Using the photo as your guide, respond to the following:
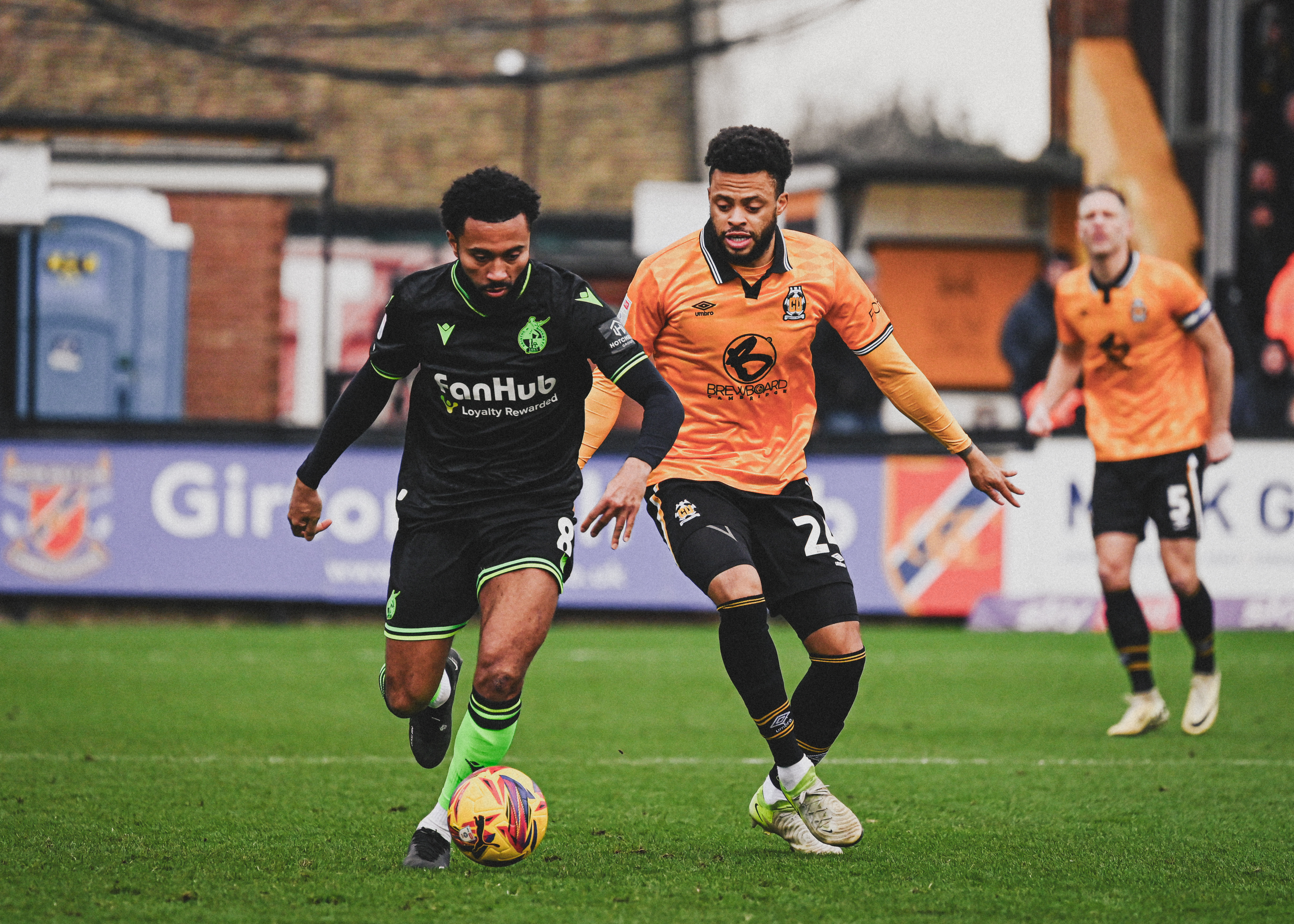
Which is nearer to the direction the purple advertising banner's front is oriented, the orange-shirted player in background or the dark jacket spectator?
the orange-shirted player in background

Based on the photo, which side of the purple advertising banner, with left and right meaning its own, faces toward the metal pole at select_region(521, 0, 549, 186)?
back

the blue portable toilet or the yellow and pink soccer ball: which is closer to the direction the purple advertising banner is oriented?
the yellow and pink soccer ball

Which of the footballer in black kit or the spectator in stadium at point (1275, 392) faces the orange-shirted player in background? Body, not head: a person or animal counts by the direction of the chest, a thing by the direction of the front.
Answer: the spectator in stadium

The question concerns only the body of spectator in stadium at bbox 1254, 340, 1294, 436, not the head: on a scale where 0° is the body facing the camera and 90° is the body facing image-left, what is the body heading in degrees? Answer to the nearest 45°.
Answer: approximately 0°

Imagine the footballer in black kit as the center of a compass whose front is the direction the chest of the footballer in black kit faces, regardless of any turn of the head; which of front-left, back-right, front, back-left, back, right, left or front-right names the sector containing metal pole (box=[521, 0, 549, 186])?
back

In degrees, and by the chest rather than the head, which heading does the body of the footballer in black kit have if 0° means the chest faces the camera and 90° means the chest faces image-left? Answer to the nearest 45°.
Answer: approximately 0°

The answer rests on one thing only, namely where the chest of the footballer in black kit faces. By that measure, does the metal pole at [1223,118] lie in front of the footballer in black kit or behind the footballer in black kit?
behind
